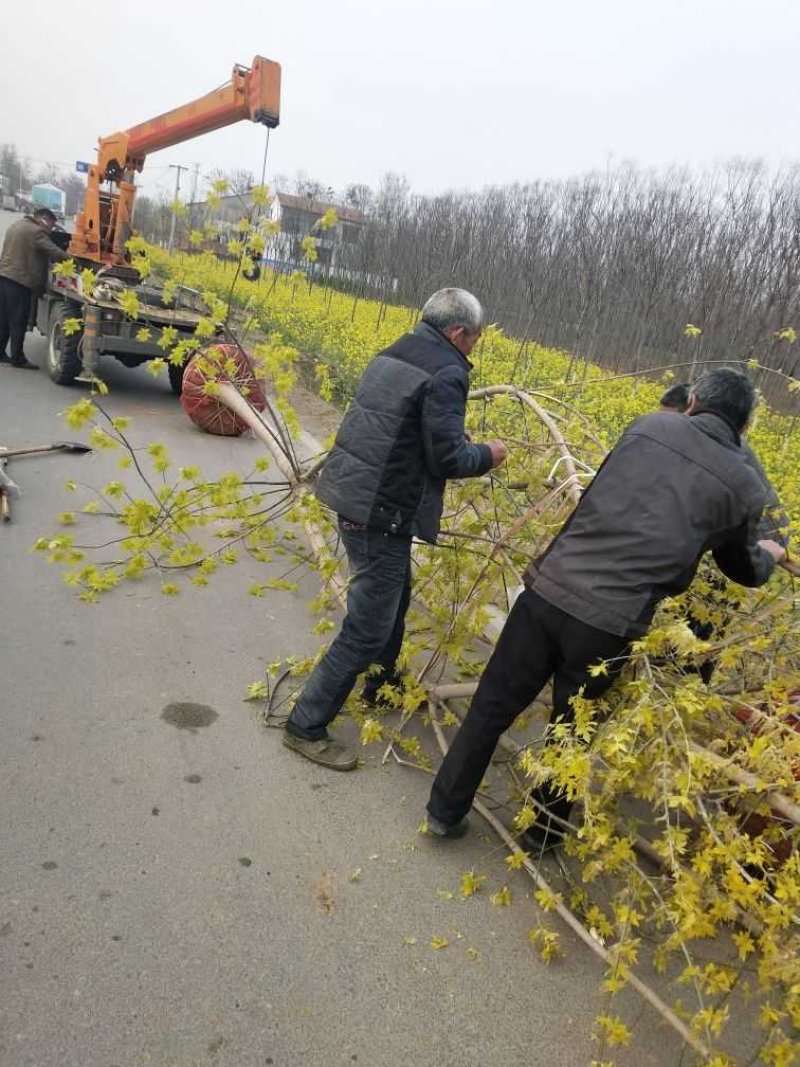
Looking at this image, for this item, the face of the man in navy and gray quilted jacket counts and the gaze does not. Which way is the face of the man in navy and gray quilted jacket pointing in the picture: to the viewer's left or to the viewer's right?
to the viewer's right

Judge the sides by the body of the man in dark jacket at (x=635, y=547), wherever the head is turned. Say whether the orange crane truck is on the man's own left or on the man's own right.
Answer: on the man's own left

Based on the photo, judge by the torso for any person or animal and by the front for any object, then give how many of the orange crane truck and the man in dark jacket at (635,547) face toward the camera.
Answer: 0

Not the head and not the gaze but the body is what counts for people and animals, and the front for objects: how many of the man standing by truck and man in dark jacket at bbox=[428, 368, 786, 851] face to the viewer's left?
0

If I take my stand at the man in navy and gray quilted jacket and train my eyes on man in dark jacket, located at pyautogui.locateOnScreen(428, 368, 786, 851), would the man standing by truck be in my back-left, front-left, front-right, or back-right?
back-left

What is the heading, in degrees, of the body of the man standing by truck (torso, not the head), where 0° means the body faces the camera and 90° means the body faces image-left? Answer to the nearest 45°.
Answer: approximately 270°

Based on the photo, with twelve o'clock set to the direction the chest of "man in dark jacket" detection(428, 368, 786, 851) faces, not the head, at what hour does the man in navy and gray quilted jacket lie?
The man in navy and gray quilted jacket is roughly at 8 o'clock from the man in dark jacket.

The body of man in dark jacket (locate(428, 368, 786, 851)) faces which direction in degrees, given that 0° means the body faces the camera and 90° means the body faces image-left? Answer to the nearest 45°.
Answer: approximately 225°

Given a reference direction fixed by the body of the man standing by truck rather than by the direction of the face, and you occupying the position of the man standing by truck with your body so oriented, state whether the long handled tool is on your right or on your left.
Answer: on your right

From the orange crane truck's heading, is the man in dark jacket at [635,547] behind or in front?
behind

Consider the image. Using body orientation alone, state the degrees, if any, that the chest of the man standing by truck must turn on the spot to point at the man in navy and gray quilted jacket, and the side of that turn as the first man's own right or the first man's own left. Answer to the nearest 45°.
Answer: approximately 90° to the first man's own right
